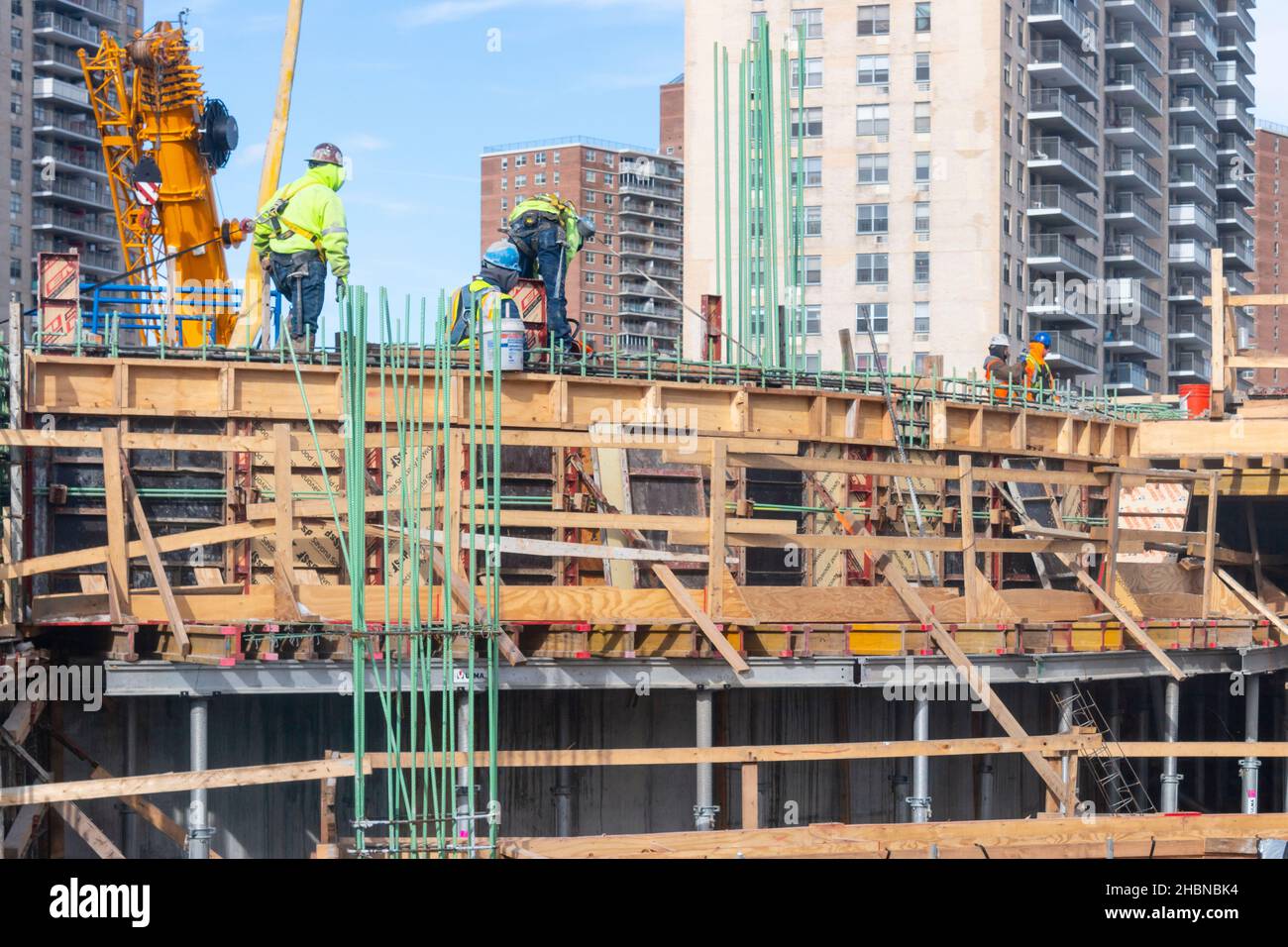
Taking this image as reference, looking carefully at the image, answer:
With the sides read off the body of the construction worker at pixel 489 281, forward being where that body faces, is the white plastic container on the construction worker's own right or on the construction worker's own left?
on the construction worker's own right

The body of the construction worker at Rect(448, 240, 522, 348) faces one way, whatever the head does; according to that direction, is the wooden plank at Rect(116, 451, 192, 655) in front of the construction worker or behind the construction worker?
behind

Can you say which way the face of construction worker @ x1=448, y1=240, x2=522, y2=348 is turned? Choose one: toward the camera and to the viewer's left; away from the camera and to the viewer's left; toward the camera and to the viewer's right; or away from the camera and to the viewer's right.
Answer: away from the camera and to the viewer's right

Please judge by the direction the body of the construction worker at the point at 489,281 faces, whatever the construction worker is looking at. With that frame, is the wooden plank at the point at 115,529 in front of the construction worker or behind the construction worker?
behind

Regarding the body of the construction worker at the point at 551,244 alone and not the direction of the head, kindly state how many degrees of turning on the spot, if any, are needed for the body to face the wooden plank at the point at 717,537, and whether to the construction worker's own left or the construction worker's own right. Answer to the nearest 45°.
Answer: approximately 90° to the construction worker's own right

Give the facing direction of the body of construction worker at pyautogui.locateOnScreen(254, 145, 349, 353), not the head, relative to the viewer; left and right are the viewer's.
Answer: facing away from the viewer and to the right of the viewer

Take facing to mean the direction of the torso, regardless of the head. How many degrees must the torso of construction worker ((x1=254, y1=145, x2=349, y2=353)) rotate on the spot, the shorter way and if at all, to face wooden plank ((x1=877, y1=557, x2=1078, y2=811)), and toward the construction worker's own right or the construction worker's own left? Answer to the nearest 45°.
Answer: approximately 90° to the construction worker's own right

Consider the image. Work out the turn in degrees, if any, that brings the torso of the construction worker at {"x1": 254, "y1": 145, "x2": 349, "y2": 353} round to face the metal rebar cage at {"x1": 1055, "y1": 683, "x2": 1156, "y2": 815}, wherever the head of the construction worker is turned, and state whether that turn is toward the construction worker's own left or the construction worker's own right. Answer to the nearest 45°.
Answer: approximately 45° to the construction worker's own right

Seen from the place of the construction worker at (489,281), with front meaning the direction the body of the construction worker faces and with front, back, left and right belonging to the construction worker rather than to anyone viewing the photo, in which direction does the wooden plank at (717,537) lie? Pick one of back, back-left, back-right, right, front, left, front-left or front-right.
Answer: right

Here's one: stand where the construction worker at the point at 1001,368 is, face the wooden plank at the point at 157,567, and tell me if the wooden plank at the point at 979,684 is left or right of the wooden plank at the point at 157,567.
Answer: left

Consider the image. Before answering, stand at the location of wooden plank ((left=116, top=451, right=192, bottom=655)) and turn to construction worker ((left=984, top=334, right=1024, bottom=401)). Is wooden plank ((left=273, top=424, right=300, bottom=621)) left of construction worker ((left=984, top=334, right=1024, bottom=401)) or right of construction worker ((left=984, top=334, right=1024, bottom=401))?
right

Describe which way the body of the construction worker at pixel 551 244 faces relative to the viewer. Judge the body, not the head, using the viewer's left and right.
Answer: facing away from the viewer and to the right of the viewer

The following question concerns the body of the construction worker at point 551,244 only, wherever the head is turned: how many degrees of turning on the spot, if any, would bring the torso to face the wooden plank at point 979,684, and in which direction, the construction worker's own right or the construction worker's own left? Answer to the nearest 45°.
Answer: approximately 90° to the construction worker's own right

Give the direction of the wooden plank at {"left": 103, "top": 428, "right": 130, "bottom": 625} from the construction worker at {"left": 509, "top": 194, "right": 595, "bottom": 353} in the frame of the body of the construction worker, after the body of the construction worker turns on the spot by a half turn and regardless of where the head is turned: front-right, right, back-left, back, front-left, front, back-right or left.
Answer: front

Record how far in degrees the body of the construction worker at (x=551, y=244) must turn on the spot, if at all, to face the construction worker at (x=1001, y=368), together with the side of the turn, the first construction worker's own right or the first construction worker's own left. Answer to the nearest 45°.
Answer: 0° — they already face them

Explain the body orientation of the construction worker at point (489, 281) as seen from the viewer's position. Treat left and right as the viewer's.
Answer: facing away from the viewer and to the right of the viewer
